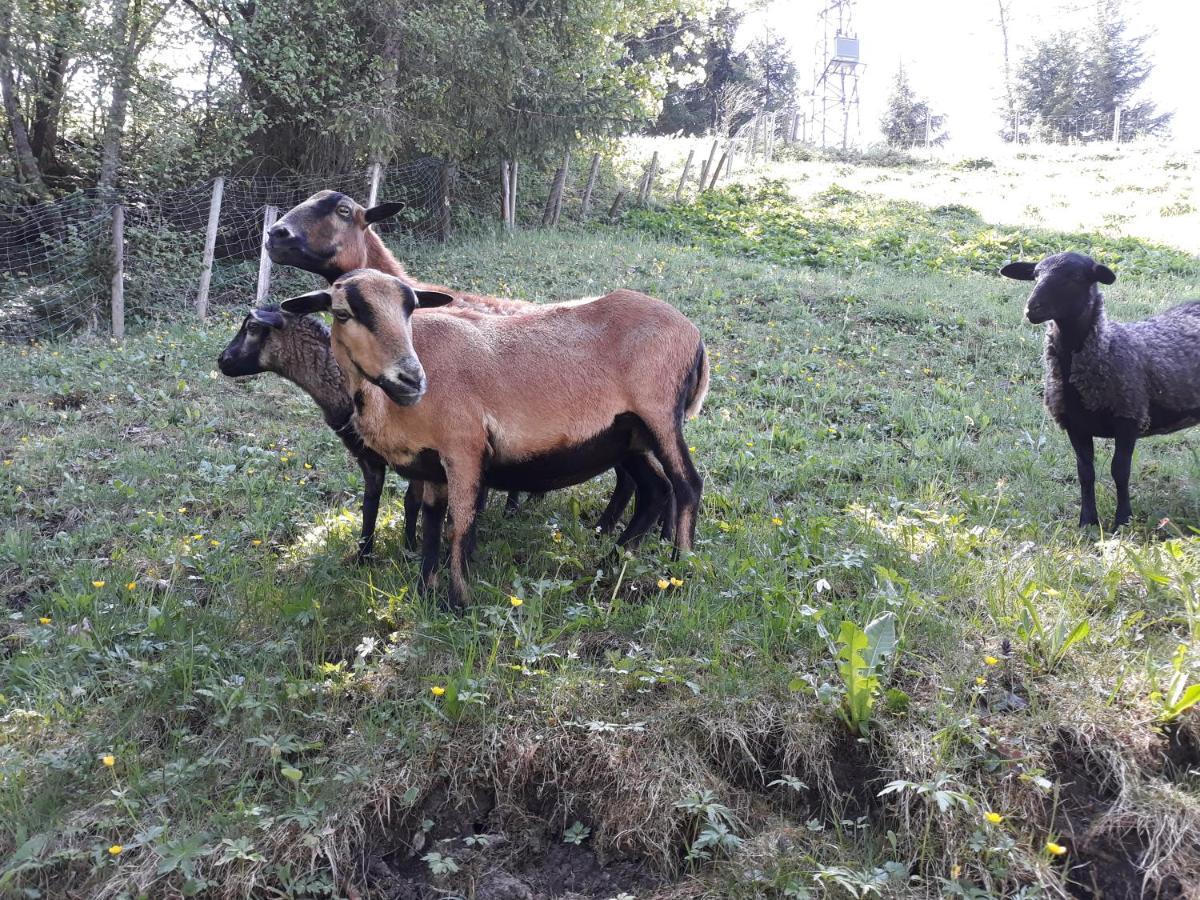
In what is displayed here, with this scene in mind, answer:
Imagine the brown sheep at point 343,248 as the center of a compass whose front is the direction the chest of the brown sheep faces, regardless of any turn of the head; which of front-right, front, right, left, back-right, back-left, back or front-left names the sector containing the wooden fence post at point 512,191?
right

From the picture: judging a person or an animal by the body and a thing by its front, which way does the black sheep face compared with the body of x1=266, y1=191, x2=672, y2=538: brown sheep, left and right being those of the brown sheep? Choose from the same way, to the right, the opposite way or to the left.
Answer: the same way

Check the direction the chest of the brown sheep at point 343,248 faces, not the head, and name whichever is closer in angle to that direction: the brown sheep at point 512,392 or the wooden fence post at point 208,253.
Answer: the wooden fence post

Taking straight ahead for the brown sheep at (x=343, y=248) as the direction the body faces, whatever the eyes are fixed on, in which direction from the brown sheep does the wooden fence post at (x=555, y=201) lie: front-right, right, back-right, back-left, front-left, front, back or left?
right

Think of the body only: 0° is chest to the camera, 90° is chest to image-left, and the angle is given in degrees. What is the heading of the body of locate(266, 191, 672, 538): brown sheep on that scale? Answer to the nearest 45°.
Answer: approximately 90°

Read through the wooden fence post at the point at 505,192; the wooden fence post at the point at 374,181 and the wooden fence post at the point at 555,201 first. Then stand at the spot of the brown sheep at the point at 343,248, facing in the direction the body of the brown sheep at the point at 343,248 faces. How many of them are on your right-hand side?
3

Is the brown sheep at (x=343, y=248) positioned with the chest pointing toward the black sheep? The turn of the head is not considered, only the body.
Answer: no

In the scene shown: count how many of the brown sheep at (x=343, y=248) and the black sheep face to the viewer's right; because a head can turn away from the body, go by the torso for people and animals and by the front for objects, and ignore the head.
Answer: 0

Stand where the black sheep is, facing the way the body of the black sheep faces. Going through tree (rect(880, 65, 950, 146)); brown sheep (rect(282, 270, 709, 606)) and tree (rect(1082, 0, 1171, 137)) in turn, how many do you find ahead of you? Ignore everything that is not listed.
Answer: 1

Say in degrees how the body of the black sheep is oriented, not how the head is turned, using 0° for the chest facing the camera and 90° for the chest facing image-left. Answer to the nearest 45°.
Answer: approximately 45°

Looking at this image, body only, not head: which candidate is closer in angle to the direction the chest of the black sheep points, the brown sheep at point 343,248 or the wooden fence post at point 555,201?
the brown sheep

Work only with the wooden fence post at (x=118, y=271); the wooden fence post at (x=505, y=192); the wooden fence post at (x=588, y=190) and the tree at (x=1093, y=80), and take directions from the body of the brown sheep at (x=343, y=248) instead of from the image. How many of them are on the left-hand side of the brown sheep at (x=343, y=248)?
0

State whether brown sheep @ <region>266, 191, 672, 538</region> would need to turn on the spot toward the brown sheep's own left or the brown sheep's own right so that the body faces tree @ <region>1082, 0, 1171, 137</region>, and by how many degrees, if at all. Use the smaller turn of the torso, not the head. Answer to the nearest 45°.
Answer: approximately 135° to the brown sheep's own right

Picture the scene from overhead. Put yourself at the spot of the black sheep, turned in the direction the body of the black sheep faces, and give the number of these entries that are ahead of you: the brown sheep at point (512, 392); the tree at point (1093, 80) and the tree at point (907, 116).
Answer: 1

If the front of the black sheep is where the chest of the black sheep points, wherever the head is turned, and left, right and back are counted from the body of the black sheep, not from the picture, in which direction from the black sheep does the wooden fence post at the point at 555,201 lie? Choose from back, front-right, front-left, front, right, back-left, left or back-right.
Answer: right

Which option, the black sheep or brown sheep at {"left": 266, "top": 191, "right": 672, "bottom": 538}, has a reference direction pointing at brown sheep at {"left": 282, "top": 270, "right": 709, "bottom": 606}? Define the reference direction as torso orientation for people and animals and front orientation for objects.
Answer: the black sheep

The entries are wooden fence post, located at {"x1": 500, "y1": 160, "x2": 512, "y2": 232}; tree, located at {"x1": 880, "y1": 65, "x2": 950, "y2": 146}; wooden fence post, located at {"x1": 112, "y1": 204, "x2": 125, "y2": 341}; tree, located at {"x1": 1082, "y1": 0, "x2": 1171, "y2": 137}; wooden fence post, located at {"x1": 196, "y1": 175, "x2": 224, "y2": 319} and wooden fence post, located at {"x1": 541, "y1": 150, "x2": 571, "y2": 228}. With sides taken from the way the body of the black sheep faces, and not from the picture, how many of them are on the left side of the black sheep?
0
